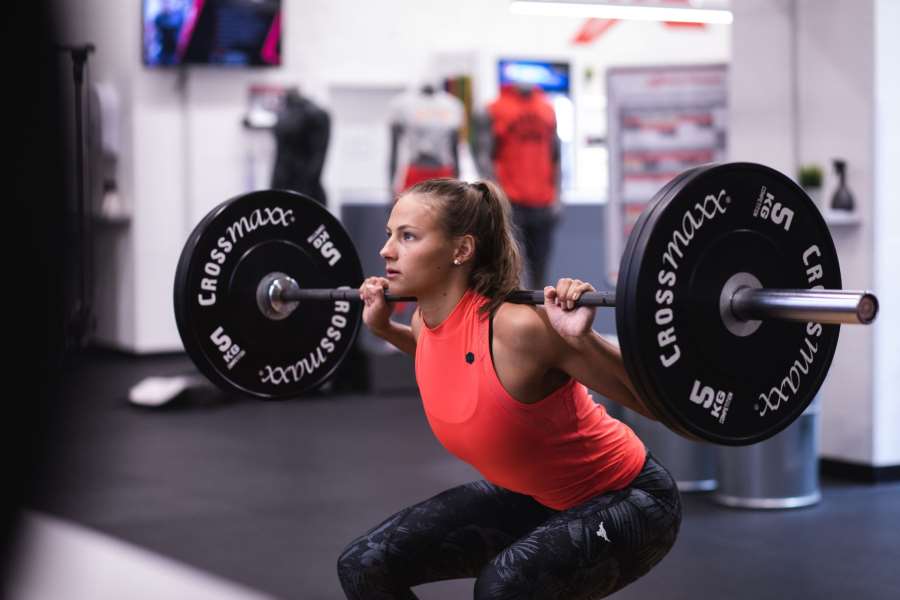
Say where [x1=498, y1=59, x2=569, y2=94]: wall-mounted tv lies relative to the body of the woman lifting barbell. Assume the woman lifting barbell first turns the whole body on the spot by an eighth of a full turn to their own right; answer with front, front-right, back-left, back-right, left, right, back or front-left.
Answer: right

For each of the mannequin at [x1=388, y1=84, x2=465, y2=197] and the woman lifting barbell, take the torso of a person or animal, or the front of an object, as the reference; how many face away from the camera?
0

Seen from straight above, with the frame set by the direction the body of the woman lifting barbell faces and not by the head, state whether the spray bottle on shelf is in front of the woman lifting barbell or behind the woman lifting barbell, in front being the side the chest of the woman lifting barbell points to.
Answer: behind

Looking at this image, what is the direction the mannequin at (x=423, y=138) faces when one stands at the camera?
facing the viewer

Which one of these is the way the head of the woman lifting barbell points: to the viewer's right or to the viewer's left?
to the viewer's left

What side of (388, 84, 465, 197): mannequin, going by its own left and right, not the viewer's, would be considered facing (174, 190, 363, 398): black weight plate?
front

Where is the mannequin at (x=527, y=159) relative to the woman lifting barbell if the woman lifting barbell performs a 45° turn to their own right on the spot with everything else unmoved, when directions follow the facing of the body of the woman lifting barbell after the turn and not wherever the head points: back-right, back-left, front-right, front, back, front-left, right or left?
right

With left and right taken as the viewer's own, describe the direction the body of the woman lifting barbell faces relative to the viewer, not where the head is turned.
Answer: facing the viewer and to the left of the viewer

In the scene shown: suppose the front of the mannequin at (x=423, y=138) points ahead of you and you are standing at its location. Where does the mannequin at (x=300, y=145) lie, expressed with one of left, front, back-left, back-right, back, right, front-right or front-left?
front-right

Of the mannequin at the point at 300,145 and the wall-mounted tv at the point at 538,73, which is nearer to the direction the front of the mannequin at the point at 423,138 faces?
the mannequin
